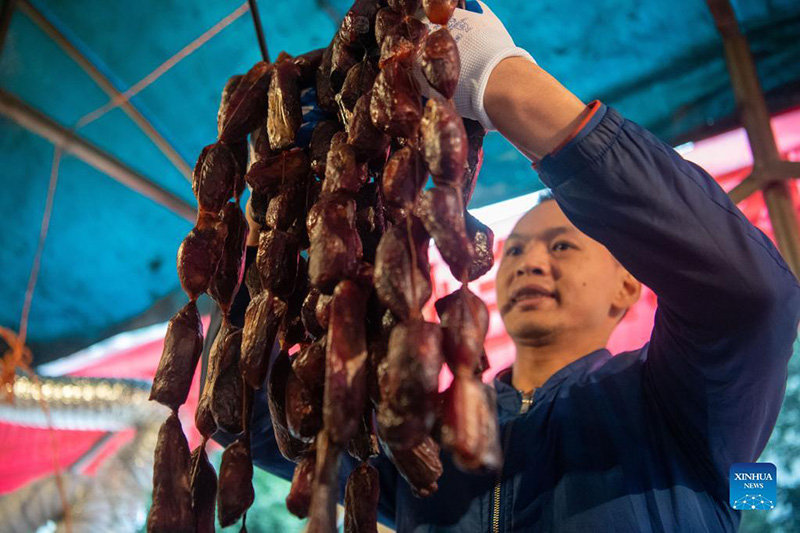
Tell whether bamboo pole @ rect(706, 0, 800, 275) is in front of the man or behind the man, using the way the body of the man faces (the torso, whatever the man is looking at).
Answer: behind

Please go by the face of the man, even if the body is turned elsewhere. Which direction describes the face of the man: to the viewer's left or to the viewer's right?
to the viewer's left

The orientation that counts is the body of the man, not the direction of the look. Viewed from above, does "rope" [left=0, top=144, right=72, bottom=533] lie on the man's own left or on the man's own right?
on the man's own right

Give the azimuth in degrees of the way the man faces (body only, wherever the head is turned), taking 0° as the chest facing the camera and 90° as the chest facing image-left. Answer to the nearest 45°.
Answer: approximately 45°
